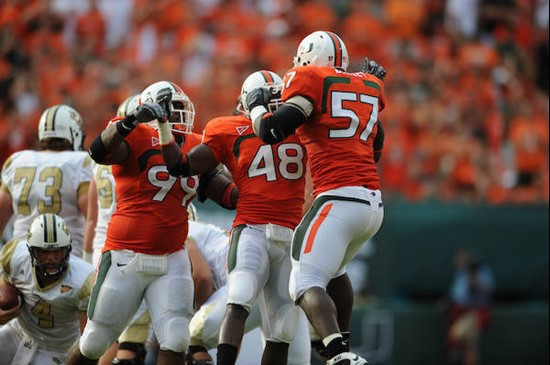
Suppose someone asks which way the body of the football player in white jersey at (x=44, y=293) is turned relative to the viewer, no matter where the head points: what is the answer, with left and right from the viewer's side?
facing the viewer

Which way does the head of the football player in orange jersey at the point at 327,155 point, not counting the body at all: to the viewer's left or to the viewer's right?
to the viewer's left
